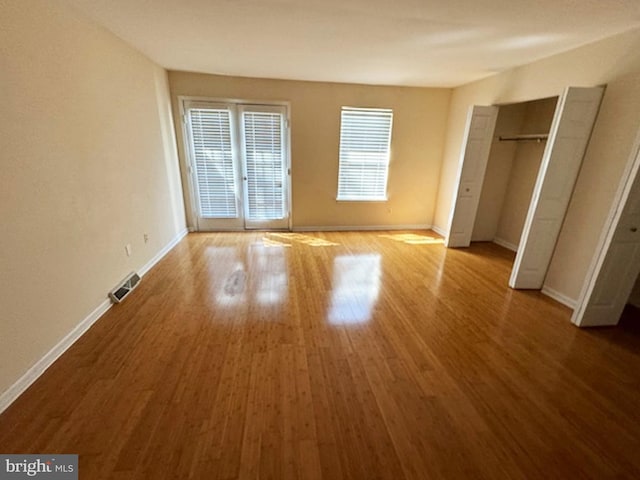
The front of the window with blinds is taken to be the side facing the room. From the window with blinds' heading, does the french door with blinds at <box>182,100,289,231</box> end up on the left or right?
on its right

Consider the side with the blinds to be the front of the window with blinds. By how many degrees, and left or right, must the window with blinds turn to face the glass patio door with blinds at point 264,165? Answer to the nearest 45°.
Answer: approximately 90° to its right

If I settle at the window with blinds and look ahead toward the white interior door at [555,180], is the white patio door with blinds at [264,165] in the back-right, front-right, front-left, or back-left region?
back-right

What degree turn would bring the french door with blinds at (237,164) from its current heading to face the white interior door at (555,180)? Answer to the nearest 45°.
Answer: approximately 45° to its left

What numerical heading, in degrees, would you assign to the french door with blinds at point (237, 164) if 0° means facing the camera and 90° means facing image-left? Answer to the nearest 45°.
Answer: approximately 0°

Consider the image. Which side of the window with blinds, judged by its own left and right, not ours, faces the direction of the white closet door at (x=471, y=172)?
left

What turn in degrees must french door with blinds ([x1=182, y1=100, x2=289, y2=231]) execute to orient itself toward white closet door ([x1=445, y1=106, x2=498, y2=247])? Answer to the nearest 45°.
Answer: approximately 45° to its left

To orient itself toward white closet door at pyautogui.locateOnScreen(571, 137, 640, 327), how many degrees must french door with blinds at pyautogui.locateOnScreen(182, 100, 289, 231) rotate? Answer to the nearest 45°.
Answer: approximately 45° to its left

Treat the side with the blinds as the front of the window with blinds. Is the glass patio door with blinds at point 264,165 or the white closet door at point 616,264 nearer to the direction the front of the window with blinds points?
the white closet door

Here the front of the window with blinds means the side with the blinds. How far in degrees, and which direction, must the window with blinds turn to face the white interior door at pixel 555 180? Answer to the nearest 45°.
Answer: approximately 45° to its left

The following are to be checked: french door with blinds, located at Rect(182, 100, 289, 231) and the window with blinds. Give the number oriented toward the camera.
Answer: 2

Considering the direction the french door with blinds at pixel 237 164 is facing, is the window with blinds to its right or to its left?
on its left
